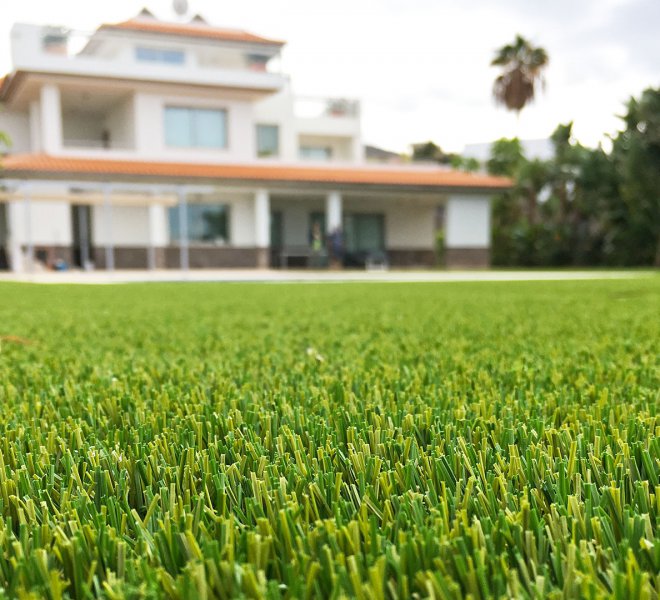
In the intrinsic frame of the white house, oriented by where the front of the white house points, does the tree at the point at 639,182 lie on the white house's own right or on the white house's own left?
on the white house's own left

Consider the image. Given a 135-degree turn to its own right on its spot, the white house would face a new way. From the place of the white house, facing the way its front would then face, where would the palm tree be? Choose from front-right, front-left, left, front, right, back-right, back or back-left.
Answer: right

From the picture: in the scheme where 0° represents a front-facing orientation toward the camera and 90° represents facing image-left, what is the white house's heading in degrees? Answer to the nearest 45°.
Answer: approximately 0°
